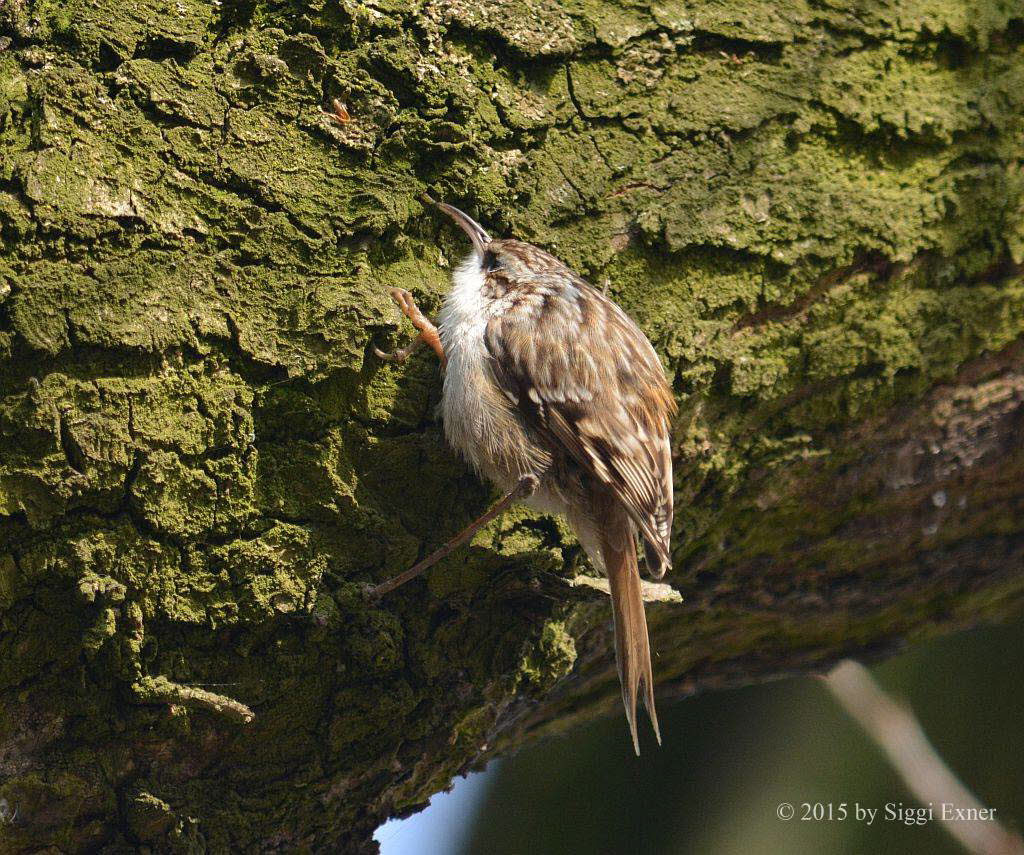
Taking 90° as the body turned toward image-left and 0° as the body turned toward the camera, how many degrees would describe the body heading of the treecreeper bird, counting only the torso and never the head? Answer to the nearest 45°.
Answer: approximately 90°
